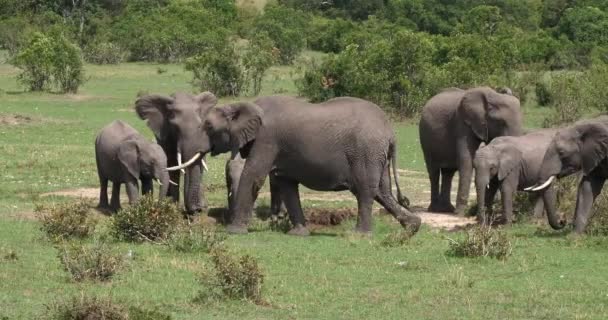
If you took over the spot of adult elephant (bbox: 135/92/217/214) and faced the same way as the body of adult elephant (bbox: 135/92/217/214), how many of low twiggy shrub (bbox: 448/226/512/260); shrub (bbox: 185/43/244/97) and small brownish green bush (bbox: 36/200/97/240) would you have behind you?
1

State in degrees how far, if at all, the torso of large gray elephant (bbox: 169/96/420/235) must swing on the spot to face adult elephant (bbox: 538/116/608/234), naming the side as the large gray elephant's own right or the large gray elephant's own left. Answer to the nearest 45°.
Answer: approximately 180°

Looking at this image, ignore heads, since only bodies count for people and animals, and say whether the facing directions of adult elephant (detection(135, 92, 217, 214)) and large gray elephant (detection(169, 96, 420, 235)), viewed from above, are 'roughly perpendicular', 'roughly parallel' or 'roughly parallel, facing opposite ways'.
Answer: roughly perpendicular

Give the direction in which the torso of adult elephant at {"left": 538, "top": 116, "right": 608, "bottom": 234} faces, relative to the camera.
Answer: to the viewer's left

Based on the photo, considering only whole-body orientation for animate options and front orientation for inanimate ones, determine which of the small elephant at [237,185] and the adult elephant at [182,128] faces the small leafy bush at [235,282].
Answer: the adult elephant

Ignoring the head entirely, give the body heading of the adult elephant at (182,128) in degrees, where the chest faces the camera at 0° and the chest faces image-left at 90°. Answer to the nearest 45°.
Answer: approximately 0°

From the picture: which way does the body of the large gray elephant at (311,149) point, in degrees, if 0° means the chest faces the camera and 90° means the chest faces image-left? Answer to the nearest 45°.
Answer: approximately 90°

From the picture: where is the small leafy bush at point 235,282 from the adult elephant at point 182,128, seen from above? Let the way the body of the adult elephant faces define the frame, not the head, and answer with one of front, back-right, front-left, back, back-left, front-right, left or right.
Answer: front

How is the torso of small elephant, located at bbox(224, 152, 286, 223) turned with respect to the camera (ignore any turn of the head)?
to the viewer's left
